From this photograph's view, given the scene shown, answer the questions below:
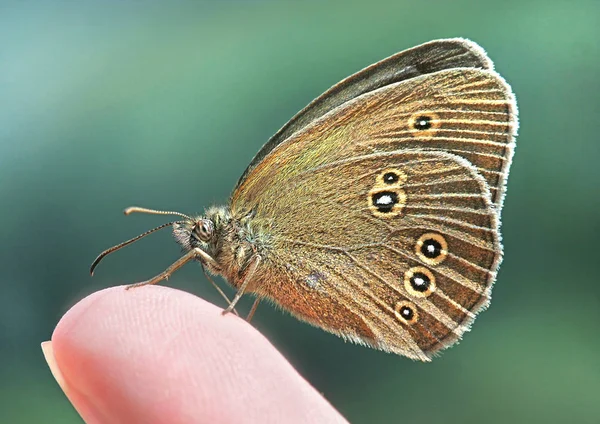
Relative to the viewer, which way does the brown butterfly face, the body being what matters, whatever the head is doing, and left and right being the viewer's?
facing to the left of the viewer

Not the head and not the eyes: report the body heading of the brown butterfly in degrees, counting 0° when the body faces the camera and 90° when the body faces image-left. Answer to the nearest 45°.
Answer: approximately 90°
